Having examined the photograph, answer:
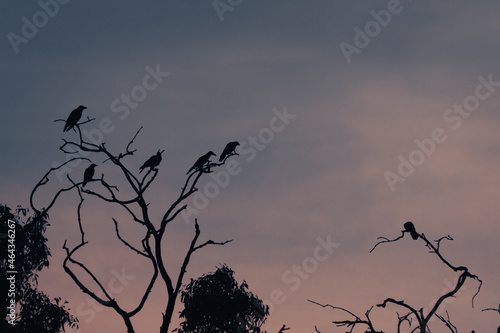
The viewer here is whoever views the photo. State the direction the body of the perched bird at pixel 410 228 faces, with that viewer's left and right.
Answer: facing to the left of the viewer
